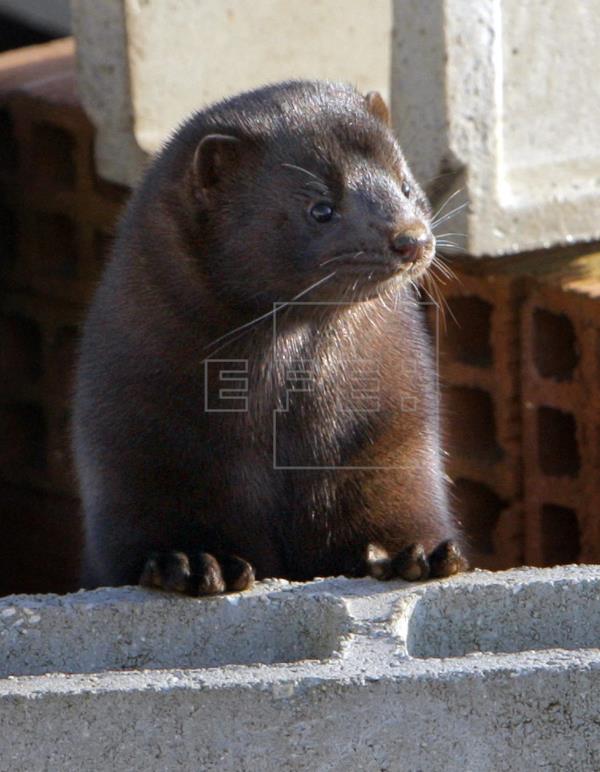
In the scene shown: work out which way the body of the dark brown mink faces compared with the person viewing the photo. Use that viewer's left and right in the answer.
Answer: facing the viewer and to the right of the viewer

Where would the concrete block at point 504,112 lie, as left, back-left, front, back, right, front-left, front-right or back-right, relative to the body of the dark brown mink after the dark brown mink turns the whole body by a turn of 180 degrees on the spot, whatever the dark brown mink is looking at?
right
